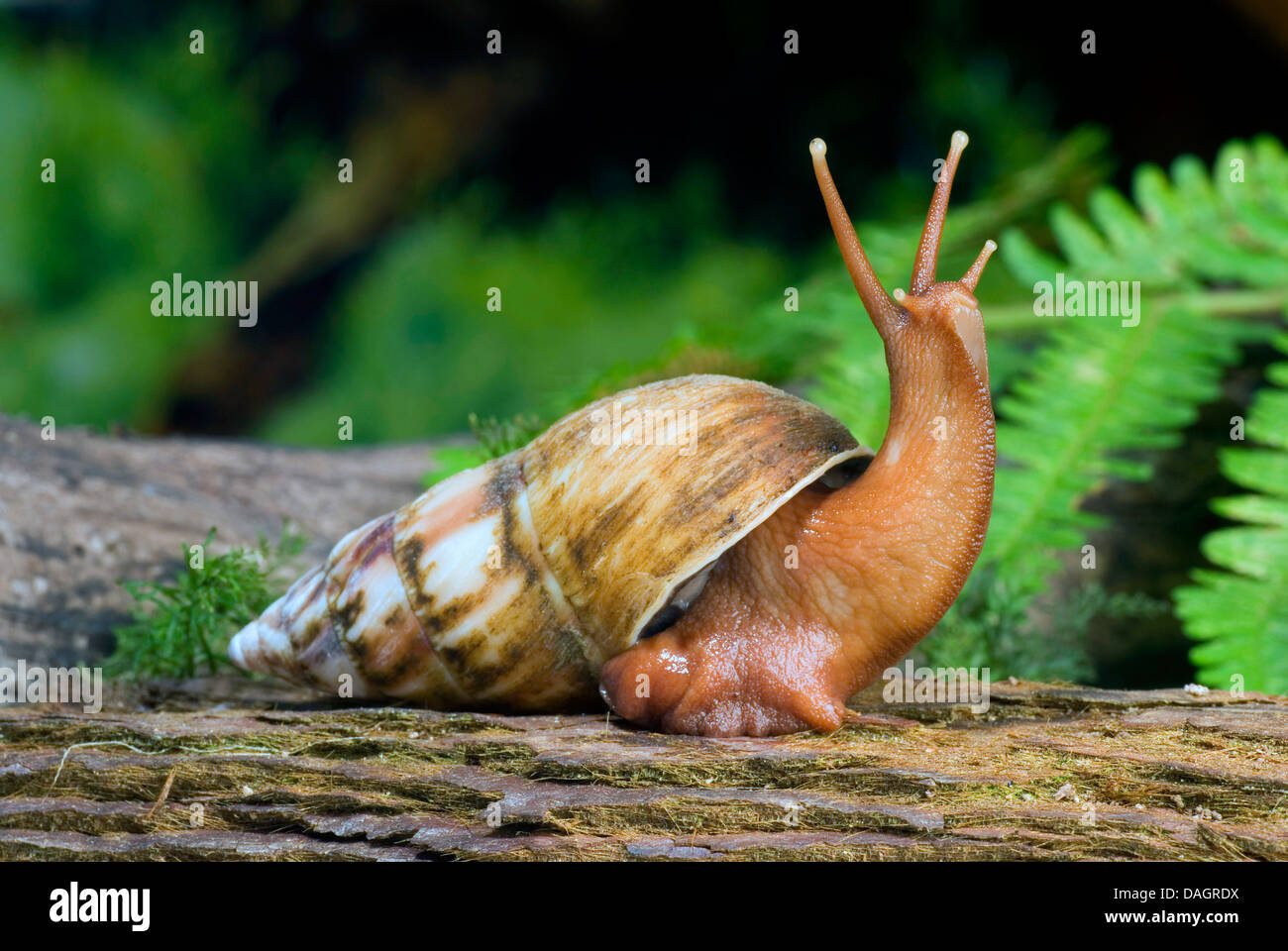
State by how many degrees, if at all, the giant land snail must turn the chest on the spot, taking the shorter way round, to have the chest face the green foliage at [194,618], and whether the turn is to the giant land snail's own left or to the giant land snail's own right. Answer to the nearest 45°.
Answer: approximately 135° to the giant land snail's own left

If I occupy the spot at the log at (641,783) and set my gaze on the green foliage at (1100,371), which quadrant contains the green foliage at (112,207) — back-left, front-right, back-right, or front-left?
front-left

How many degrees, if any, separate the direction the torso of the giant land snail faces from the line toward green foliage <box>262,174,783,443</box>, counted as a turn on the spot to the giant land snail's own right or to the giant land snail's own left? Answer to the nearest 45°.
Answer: approximately 90° to the giant land snail's own left

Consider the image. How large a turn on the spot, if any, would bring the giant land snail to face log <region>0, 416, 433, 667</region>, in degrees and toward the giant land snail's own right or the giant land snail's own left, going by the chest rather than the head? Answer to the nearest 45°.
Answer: approximately 135° to the giant land snail's own left

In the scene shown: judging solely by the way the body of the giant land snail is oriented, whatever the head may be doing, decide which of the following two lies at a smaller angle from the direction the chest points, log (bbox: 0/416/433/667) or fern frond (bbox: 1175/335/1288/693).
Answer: the fern frond

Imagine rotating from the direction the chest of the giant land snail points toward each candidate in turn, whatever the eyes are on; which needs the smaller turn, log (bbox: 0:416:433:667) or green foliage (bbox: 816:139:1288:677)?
the green foliage

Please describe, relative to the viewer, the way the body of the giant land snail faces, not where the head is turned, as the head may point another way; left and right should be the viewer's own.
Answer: facing to the right of the viewer

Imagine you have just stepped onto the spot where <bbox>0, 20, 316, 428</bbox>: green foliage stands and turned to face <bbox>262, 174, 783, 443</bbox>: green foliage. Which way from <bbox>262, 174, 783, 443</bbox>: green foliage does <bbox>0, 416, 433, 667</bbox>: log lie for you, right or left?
right

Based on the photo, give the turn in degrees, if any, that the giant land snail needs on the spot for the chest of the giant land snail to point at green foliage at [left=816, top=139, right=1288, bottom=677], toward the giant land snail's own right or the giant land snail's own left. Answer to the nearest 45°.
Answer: approximately 45° to the giant land snail's own left
